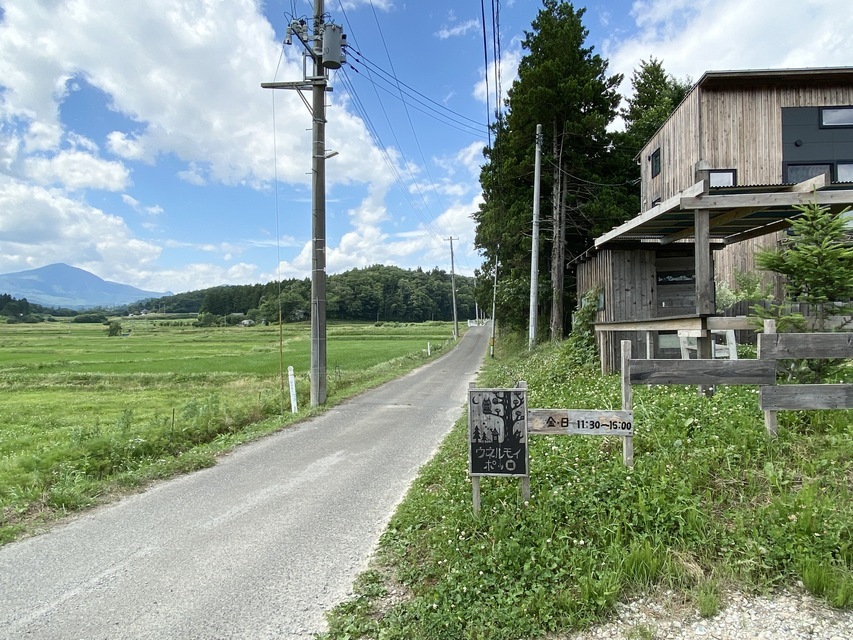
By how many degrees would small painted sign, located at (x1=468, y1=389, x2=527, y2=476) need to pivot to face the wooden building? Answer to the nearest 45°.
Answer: approximately 135° to its left

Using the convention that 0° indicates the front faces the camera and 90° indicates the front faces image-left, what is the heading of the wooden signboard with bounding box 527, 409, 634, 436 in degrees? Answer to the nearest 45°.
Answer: approximately 0°

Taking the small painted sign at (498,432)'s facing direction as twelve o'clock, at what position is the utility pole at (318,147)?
The utility pole is roughly at 5 o'clock from the small painted sign.

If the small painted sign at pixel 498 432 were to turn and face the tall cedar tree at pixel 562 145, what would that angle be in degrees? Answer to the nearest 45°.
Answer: approximately 180°
